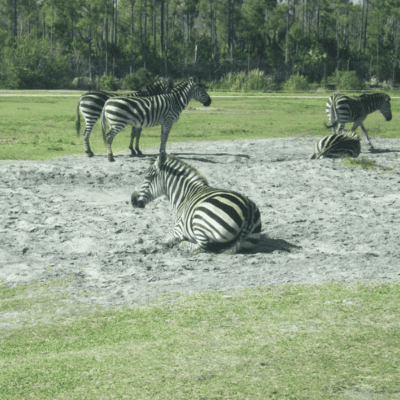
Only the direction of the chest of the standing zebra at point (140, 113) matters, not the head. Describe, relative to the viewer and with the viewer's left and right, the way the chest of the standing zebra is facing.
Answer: facing to the right of the viewer

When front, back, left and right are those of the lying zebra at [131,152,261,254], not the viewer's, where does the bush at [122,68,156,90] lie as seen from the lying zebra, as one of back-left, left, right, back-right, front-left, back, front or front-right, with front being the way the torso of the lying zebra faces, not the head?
front-right

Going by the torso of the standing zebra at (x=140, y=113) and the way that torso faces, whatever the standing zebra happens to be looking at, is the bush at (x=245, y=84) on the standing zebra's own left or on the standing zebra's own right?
on the standing zebra's own left

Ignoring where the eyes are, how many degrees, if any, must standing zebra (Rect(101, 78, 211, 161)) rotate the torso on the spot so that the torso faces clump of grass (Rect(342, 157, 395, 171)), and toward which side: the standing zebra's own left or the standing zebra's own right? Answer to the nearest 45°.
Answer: approximately 45° to the standing zebra's own right

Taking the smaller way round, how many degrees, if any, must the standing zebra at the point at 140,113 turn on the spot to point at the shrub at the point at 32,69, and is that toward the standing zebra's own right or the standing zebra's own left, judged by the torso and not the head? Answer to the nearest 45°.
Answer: approximately 90° to the standing zebra's own left

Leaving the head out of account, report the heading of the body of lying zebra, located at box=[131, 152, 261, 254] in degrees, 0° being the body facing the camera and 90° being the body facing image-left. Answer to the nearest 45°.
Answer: approximately 135°

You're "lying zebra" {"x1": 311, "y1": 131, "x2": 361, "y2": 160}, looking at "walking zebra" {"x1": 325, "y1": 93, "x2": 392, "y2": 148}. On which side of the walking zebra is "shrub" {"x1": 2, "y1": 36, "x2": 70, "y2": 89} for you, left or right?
left

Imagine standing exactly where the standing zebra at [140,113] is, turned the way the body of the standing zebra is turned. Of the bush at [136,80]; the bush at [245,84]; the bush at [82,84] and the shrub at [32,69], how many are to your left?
4

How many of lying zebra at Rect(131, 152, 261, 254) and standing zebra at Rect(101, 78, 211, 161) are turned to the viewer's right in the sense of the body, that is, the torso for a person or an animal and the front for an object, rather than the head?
1

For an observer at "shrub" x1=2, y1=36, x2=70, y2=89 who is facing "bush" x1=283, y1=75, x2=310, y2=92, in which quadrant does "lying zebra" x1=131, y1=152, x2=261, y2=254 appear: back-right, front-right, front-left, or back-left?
front-right

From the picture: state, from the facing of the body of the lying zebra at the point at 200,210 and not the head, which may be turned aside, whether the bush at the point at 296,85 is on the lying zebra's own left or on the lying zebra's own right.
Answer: on the lying zebra's own right

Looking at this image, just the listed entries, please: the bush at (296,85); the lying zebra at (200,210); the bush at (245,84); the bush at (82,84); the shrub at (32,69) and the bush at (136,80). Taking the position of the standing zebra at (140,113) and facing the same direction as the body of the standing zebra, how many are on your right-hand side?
1

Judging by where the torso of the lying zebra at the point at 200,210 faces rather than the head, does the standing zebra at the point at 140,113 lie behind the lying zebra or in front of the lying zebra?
in front

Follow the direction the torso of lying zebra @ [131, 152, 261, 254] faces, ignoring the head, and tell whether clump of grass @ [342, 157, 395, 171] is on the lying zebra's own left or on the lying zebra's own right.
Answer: on the lying zebra's own right

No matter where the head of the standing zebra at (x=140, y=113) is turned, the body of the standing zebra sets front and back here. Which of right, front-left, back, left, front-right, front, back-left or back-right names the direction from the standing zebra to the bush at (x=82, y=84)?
left

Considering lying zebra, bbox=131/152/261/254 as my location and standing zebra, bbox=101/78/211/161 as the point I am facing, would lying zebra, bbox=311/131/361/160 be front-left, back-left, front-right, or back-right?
front-right
